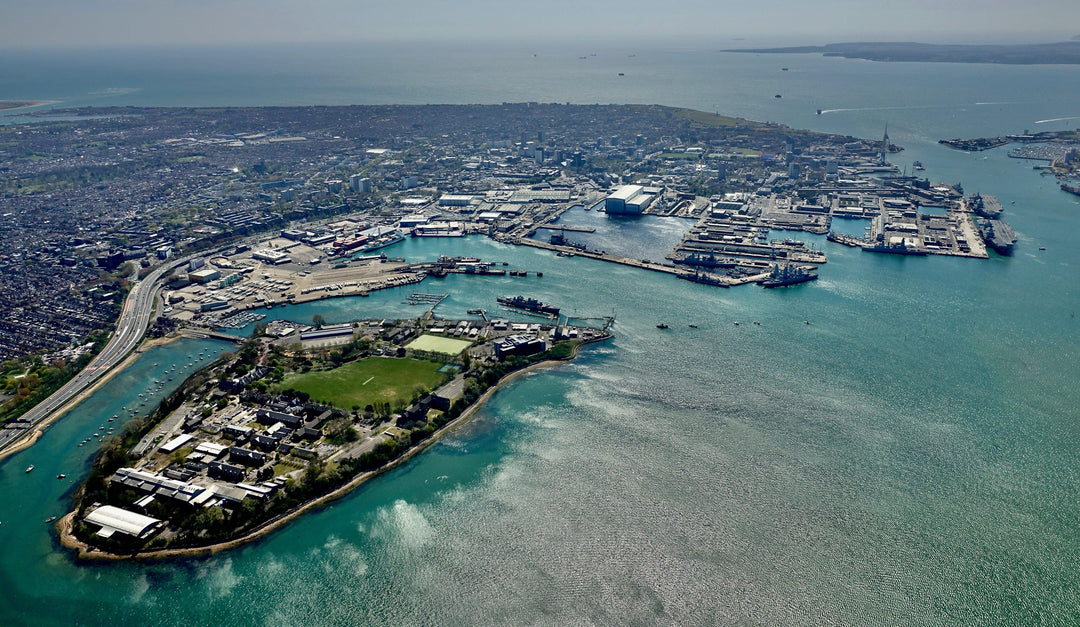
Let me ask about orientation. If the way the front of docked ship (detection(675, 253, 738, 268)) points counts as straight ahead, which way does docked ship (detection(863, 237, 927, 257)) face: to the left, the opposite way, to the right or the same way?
the same way

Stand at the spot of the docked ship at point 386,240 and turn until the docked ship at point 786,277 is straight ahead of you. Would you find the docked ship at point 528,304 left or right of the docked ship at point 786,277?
right

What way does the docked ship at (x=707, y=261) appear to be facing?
to the viewer's right

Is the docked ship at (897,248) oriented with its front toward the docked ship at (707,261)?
no

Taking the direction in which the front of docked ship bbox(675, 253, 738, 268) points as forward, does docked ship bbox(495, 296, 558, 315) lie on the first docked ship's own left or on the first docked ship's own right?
on the first docked ship's own right

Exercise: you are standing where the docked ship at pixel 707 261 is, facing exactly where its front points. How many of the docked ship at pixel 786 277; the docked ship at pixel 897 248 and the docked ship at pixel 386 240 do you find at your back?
1

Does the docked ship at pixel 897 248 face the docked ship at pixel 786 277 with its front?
no

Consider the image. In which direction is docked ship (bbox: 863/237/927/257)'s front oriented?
to the viewer's right
